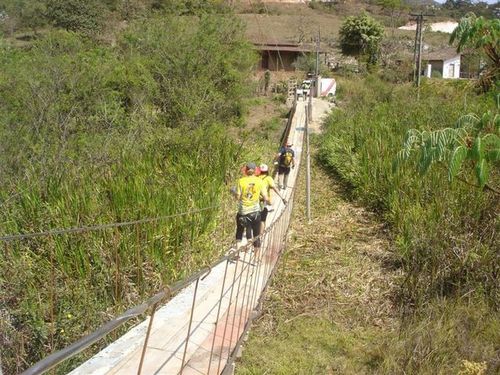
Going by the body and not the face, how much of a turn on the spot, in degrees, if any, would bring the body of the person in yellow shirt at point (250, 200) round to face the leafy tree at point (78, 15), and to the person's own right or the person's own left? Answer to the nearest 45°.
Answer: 0° — they already face it

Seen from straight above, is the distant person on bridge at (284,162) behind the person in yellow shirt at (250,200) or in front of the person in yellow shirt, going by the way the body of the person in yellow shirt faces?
in front

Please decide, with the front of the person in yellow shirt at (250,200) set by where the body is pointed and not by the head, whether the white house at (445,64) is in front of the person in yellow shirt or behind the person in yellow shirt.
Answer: in front

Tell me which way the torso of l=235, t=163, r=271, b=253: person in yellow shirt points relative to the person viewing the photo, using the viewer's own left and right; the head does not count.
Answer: facing away from the viewer

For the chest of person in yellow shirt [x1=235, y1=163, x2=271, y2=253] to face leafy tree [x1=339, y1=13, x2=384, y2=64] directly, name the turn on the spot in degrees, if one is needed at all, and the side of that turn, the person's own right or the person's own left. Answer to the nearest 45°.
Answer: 0° — they already face it

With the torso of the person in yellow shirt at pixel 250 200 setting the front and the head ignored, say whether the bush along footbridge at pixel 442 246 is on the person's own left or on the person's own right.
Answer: on the person's own right
